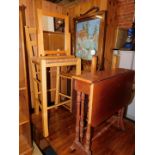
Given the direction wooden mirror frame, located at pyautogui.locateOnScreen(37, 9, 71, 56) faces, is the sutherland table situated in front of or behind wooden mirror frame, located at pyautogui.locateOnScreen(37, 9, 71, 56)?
in front

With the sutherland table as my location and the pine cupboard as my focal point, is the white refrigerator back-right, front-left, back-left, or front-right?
back-right

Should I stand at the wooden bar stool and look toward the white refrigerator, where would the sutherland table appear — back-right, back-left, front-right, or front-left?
front-right

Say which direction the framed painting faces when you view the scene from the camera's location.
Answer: facing the viewer and to the left of the viewer

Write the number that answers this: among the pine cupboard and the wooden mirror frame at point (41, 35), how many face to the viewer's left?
0

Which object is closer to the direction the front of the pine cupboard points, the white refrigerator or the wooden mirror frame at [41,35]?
the white refrigerator

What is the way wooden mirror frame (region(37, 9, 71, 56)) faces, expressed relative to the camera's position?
facing the viewer and to the right of the viewer

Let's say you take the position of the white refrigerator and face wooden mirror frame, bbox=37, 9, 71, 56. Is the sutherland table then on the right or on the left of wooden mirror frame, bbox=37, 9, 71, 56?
left

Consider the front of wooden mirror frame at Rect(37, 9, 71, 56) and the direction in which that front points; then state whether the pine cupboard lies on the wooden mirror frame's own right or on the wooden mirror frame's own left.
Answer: on the wooden mirror frame's own right

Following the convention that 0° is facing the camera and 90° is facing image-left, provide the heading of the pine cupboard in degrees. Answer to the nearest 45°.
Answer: approximately 315°

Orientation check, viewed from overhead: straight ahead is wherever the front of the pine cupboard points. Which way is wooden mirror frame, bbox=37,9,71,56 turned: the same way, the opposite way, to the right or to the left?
the same way
